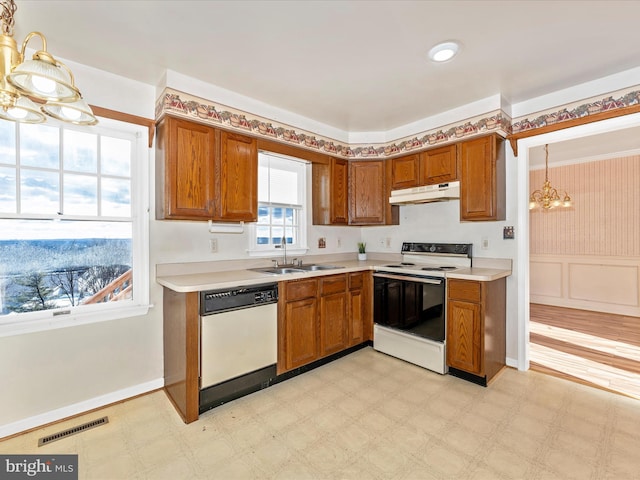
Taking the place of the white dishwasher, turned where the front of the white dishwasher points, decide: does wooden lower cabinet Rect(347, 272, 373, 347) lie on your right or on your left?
on your left

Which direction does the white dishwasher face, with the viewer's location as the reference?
facing the viewer and to the right of the viewer

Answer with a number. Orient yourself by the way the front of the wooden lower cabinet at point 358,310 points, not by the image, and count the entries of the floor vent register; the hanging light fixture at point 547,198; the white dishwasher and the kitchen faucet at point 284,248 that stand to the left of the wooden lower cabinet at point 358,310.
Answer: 1

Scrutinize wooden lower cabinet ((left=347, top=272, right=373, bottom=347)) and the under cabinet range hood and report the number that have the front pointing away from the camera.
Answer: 0

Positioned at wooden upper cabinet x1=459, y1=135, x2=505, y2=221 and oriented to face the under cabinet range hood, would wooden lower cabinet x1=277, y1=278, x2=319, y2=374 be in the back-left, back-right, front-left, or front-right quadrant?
front-left

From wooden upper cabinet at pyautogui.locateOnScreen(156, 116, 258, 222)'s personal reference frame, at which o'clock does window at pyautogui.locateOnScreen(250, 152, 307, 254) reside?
The window is roughly at 9 o'clock from the wooden upper cabinet.

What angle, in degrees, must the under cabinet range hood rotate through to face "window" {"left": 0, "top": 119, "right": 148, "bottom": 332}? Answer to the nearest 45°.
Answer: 0° — it already faces it

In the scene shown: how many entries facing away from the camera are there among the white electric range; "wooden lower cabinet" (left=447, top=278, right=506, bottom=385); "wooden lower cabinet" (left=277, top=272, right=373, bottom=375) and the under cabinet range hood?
0

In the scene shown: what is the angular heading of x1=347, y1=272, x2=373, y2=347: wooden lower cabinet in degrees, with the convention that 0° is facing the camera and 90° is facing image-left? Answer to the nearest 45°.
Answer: approximately 315°

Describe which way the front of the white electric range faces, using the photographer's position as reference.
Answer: facing the viewer and to the left of the viewer

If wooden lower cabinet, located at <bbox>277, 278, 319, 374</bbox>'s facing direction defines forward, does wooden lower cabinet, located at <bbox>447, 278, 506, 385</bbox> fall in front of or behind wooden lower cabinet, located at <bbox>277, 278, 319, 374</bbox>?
in front

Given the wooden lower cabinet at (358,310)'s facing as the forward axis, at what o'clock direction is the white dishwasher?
The white dishwasher is roughly at 3 o'clock from the wooden lower cabinet.

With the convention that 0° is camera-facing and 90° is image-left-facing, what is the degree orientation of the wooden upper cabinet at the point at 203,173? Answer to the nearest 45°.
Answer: approximately 315°
